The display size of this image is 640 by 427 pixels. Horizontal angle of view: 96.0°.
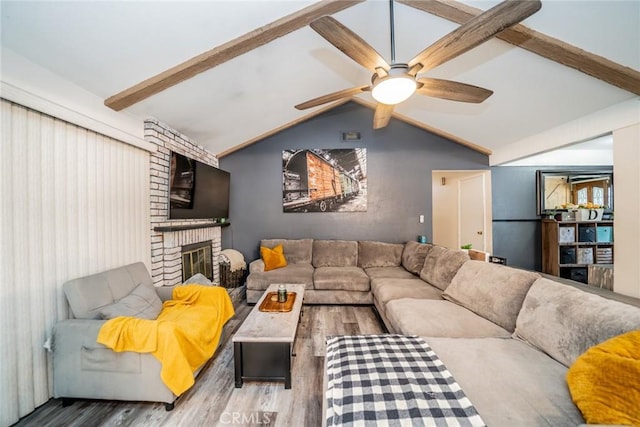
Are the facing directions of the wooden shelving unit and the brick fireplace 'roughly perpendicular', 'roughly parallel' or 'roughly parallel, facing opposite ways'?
roughly perpendicular

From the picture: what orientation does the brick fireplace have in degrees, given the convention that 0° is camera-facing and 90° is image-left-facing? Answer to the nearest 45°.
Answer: approximately 315°

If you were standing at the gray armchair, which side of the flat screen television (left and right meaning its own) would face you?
right

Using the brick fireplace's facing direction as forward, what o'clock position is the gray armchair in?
The gray armchair is roughly at 2 o'clock from the brick fireplace.

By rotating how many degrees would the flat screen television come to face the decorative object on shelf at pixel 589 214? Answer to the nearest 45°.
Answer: approximately 45° to its left

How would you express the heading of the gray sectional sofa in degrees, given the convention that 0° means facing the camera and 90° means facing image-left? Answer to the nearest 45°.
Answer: approximately 45°
